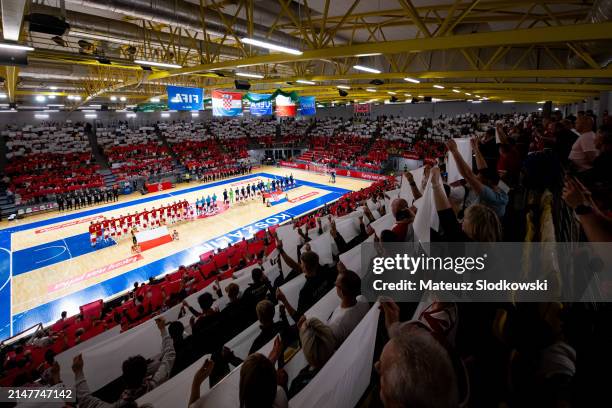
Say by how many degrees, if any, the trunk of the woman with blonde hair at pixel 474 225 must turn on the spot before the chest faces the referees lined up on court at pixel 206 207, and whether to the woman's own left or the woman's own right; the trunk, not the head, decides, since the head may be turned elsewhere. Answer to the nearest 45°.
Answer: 0° — they already face them

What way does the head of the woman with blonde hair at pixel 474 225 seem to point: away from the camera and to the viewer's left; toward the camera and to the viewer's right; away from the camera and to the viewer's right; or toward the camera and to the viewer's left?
away from the camera and to the viewer's left

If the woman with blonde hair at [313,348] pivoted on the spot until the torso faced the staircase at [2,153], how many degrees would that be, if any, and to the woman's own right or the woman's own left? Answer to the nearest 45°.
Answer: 0° — they already face it

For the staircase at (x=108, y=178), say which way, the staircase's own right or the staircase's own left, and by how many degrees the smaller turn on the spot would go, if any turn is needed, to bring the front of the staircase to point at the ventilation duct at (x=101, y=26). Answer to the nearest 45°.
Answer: approximately 45° to the staircase's own right

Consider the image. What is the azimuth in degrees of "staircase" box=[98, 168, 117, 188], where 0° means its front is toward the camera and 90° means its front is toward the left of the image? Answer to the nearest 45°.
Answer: approximately 315°

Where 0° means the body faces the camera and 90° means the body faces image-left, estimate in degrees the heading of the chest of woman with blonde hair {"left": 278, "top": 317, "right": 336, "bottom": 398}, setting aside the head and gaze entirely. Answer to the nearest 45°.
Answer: approximately 135°

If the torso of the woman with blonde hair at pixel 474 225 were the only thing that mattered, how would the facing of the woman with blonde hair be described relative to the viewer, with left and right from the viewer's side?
facing away from the viewer and to the left of the viewer

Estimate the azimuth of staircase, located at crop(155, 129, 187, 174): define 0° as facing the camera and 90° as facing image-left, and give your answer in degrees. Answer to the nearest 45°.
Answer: approximately 315°
